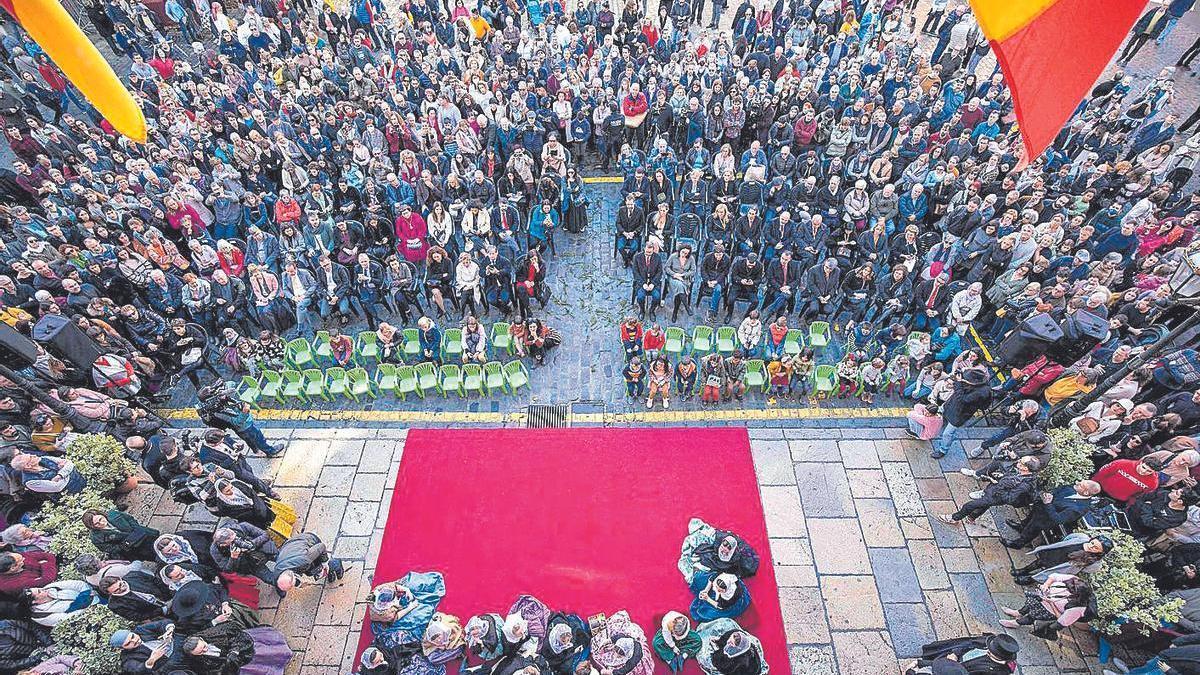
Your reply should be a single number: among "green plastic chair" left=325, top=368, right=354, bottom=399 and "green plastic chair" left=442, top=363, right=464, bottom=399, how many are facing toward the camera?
2

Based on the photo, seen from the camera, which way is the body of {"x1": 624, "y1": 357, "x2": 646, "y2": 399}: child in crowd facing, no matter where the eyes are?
toward the camera

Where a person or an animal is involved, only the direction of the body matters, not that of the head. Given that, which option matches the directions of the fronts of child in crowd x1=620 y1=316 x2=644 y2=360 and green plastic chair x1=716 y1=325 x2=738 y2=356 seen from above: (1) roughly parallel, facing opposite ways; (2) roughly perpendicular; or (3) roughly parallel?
roughly parallel

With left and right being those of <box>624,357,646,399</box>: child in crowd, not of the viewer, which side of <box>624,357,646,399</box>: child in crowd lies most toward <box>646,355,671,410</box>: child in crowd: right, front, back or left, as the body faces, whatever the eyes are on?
left

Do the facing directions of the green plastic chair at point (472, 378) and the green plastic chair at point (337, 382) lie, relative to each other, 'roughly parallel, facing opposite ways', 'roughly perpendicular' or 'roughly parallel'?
roughly parallel

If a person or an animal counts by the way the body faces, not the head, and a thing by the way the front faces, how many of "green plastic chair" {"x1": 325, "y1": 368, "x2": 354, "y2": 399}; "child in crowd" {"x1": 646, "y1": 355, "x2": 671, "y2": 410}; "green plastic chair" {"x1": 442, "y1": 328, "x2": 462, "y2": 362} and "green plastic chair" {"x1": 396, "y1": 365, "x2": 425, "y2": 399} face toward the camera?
4

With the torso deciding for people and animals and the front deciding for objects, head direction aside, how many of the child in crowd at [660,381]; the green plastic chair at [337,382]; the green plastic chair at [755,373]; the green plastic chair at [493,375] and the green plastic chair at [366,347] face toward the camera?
5

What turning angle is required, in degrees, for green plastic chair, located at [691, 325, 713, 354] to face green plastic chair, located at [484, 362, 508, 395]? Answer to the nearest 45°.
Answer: approximately 90° to its right

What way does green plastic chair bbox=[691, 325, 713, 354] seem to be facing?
toward the camera

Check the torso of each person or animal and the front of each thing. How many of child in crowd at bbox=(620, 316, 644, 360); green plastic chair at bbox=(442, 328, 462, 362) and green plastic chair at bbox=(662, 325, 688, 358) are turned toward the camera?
3

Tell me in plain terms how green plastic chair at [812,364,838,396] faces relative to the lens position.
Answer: facing the viewer

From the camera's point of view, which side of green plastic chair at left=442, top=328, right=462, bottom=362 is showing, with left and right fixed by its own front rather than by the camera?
front

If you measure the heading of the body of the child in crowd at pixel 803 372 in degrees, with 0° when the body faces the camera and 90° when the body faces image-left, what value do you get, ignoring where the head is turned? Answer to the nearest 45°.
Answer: approximately 0°

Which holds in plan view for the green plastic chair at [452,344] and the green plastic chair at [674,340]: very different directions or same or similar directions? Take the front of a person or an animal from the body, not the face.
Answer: same or similar directions

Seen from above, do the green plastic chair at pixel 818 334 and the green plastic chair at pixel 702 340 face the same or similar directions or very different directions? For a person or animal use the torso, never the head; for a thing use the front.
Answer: same or similar directions
